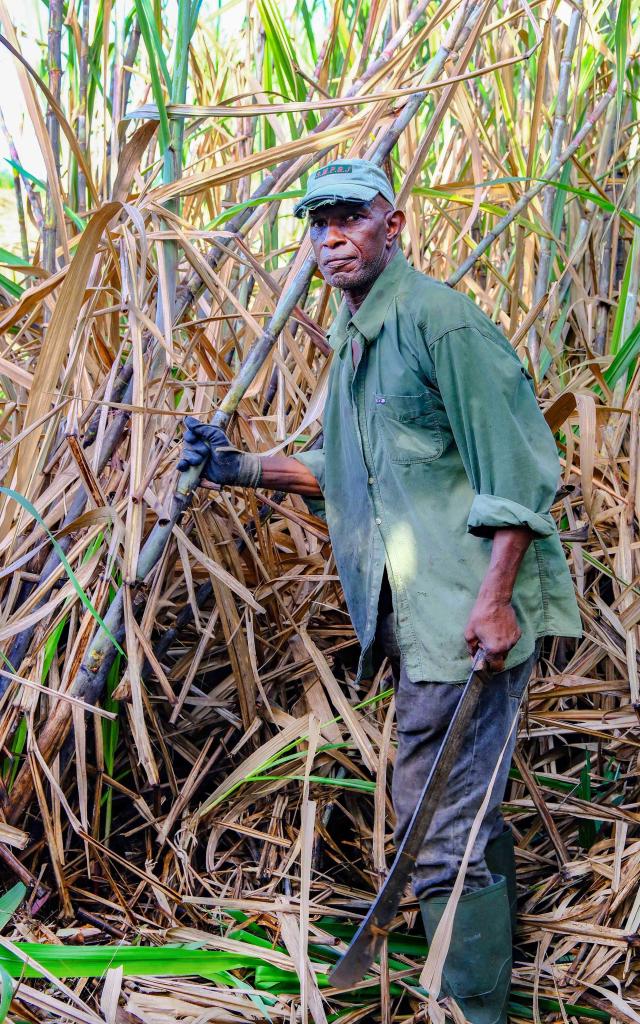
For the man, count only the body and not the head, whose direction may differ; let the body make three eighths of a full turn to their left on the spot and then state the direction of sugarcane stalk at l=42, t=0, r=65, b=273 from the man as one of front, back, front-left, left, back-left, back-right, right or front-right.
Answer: back-left

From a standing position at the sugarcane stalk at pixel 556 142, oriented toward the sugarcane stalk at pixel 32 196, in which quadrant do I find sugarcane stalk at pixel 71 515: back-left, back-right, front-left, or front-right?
front-left

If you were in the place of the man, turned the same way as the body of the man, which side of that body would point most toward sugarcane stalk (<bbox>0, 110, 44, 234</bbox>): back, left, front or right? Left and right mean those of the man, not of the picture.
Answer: right

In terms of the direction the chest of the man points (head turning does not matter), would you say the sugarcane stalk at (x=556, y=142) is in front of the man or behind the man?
behind

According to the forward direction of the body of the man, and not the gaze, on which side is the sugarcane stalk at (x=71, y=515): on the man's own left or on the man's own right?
on the man's own right

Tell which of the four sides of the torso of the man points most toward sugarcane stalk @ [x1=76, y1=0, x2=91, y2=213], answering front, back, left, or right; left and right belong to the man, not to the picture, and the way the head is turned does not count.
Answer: right

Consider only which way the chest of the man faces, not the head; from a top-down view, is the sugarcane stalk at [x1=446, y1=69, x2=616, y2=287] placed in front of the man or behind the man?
behind

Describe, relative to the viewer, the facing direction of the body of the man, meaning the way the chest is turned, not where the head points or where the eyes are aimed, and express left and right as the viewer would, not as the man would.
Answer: facing the viewer and to the left of the viewer
